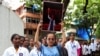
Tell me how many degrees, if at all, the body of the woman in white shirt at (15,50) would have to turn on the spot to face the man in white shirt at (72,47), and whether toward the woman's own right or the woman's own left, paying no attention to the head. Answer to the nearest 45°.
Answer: approximately 135° to the woman's own left

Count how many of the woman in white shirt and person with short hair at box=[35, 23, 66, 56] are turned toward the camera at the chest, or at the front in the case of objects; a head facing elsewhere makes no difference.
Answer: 2

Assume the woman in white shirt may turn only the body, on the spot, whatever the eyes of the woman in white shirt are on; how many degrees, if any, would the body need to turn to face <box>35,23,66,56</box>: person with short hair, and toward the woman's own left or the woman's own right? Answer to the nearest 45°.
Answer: approximately 45° to the woman's own left

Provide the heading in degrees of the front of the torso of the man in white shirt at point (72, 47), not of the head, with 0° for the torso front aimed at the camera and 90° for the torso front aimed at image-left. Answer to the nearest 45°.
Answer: approximately 0°

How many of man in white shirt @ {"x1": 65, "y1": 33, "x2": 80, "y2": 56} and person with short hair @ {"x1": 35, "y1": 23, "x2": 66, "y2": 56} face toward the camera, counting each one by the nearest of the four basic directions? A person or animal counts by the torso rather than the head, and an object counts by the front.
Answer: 2
